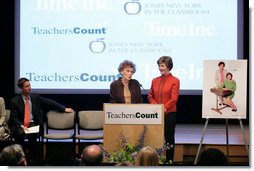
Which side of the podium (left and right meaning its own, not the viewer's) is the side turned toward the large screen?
back

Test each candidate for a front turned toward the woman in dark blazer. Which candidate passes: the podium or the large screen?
the large screen

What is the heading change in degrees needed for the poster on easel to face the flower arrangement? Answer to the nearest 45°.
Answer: approximately 45° to its right

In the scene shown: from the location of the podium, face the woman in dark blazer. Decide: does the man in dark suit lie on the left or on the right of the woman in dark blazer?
left

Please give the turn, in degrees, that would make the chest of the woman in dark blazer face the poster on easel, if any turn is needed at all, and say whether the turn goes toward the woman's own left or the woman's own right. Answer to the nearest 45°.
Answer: approximately 90° to the woman's own left

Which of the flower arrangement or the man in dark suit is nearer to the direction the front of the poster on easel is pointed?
the flower arrangement

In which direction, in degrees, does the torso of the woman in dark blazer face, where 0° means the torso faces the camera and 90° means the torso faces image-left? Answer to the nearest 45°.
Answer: approximately 0°
